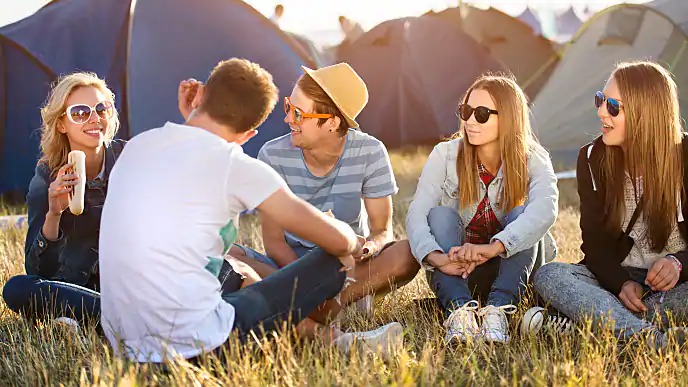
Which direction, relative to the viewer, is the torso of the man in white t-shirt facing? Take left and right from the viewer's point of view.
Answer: facing away from the viewer and to the right of the viewer

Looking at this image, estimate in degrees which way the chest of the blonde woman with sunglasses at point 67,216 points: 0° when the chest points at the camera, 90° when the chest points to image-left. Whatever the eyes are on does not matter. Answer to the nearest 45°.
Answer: approximately 315°

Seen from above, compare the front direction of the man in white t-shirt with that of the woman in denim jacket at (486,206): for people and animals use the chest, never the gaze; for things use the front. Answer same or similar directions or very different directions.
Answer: very different directions

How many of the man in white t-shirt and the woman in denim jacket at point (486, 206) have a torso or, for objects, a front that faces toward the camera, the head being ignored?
1

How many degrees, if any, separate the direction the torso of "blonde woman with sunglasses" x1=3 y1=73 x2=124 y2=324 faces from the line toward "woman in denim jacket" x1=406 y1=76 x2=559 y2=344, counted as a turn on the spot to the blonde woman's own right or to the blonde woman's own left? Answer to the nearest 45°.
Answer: approximately 45° to the blonde woman's own left

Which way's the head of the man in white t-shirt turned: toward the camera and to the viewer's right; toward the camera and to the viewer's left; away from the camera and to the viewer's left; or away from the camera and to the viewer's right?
away from the camera and to the viewer's right

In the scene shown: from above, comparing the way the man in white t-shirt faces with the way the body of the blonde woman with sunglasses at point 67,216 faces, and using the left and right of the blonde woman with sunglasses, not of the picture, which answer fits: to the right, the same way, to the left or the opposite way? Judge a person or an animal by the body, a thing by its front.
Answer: to the left

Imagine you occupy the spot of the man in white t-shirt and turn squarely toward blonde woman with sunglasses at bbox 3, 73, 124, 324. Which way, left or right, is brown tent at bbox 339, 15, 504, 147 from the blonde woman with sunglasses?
right

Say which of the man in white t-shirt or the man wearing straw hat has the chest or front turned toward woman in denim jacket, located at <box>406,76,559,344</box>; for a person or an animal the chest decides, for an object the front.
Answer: the man in white t-shirt

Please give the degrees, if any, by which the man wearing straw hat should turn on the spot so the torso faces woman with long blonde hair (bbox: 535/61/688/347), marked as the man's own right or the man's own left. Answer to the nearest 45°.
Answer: approximately 135° to the man's own left

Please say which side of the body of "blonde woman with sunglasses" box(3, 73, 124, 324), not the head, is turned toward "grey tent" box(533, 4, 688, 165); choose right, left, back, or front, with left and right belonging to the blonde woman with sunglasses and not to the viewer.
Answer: left

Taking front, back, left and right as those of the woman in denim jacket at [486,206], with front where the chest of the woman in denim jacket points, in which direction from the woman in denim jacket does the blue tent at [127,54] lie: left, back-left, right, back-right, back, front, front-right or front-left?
back-right
